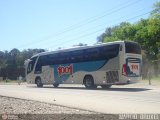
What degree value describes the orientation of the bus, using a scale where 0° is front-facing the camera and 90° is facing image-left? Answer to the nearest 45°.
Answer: approximately 135°
